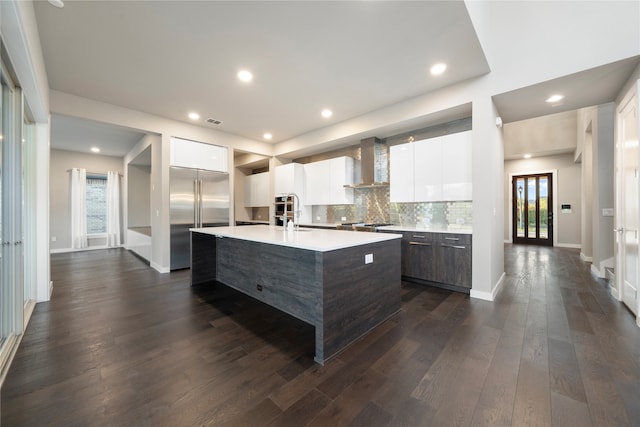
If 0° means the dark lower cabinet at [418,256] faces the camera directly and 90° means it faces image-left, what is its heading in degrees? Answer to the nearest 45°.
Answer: approximately 0°

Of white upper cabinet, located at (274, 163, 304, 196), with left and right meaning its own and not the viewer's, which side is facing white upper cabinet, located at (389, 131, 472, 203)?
left

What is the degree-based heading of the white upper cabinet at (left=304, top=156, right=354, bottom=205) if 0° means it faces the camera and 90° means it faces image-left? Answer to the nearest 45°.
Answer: approximately 45°

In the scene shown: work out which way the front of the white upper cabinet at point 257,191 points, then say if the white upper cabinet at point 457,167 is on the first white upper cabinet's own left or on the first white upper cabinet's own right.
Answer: on the first white upper cabinet's own left

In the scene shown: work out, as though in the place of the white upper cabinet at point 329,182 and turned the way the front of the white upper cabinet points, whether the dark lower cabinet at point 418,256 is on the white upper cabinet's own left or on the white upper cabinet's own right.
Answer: on the white upper cabinet's own left

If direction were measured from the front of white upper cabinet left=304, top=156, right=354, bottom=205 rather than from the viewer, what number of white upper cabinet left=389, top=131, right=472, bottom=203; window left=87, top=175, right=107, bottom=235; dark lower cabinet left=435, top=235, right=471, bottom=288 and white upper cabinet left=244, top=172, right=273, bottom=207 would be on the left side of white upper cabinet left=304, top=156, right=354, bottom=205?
2

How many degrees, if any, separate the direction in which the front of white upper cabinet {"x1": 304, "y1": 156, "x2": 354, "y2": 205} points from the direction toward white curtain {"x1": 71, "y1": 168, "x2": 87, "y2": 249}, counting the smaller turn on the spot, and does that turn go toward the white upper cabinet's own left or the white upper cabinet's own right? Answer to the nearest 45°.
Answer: approximately 45° to the white upper cabinet's own right

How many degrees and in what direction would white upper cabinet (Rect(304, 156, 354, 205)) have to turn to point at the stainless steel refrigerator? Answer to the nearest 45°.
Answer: approximately 45° to its right

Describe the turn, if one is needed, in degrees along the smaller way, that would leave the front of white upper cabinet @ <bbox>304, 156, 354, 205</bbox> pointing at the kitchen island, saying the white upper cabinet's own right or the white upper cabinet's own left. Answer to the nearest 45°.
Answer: approximately 45° to the white upper cabinet's own left

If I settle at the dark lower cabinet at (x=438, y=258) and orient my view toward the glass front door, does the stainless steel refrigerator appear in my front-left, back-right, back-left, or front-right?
back-left

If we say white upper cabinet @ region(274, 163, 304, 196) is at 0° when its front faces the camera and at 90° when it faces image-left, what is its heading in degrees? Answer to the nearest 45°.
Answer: approximately 45°

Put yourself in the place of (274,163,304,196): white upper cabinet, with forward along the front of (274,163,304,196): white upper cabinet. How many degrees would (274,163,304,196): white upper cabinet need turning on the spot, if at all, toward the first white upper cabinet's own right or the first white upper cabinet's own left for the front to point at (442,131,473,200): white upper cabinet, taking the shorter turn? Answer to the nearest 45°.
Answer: approximately 90° to the first white upper cabinet's own left
